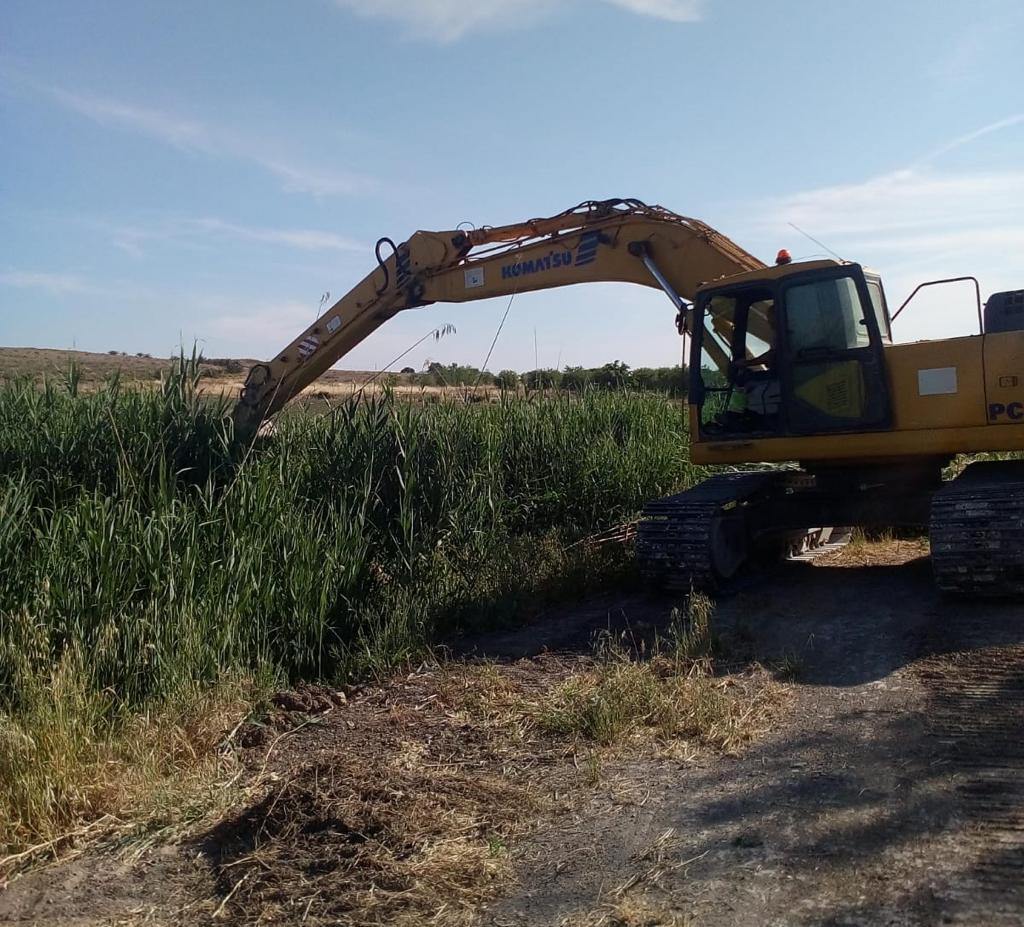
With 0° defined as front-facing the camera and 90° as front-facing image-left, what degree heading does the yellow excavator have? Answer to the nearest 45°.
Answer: approximately 90°

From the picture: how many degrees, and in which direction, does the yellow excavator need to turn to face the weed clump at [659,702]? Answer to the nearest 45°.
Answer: approximately 90° to its left
